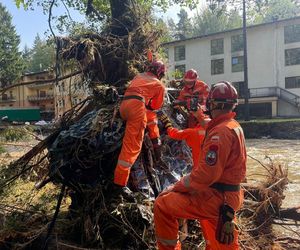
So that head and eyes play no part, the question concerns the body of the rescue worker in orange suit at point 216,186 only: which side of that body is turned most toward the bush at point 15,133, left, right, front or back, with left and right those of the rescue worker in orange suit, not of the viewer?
front

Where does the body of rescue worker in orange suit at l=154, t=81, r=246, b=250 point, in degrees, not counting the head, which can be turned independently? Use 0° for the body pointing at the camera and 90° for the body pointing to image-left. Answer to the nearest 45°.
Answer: approximately 135°

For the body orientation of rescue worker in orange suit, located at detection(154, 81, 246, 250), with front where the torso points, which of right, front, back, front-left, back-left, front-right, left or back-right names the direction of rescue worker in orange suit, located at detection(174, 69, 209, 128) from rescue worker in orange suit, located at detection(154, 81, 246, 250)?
front-right

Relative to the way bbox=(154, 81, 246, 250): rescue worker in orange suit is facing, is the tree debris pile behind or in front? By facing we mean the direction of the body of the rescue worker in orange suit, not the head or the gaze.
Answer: in front
